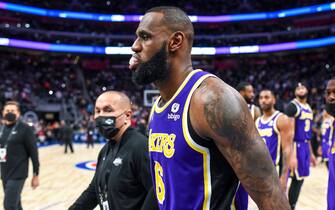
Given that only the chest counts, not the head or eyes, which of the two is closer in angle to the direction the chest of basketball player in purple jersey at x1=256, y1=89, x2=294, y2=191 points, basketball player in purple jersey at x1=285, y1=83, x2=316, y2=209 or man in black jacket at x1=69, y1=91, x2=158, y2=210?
the man in black jacket

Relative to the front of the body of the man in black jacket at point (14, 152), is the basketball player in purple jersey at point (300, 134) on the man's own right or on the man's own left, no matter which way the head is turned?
on the man's own left

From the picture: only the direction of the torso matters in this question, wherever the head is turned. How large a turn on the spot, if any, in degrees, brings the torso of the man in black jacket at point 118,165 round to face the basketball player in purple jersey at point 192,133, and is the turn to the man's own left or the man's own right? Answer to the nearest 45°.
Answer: approximately 45° to the man's own left

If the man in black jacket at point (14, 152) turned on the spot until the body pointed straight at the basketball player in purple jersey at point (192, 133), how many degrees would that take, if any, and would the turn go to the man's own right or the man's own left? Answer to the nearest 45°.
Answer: approximately 45° to the man's own left

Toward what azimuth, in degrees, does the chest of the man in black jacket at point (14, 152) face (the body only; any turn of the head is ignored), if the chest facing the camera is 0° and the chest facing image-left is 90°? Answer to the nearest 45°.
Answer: approximately 45°

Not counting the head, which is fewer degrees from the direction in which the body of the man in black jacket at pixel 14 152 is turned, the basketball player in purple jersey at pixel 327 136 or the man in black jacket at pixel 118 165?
the man in black jacket

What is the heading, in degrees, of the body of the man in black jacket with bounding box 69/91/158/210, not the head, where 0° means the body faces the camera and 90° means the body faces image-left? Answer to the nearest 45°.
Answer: approximately 45°

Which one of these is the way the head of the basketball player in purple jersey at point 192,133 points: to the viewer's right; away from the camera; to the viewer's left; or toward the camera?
to the viewer's left
